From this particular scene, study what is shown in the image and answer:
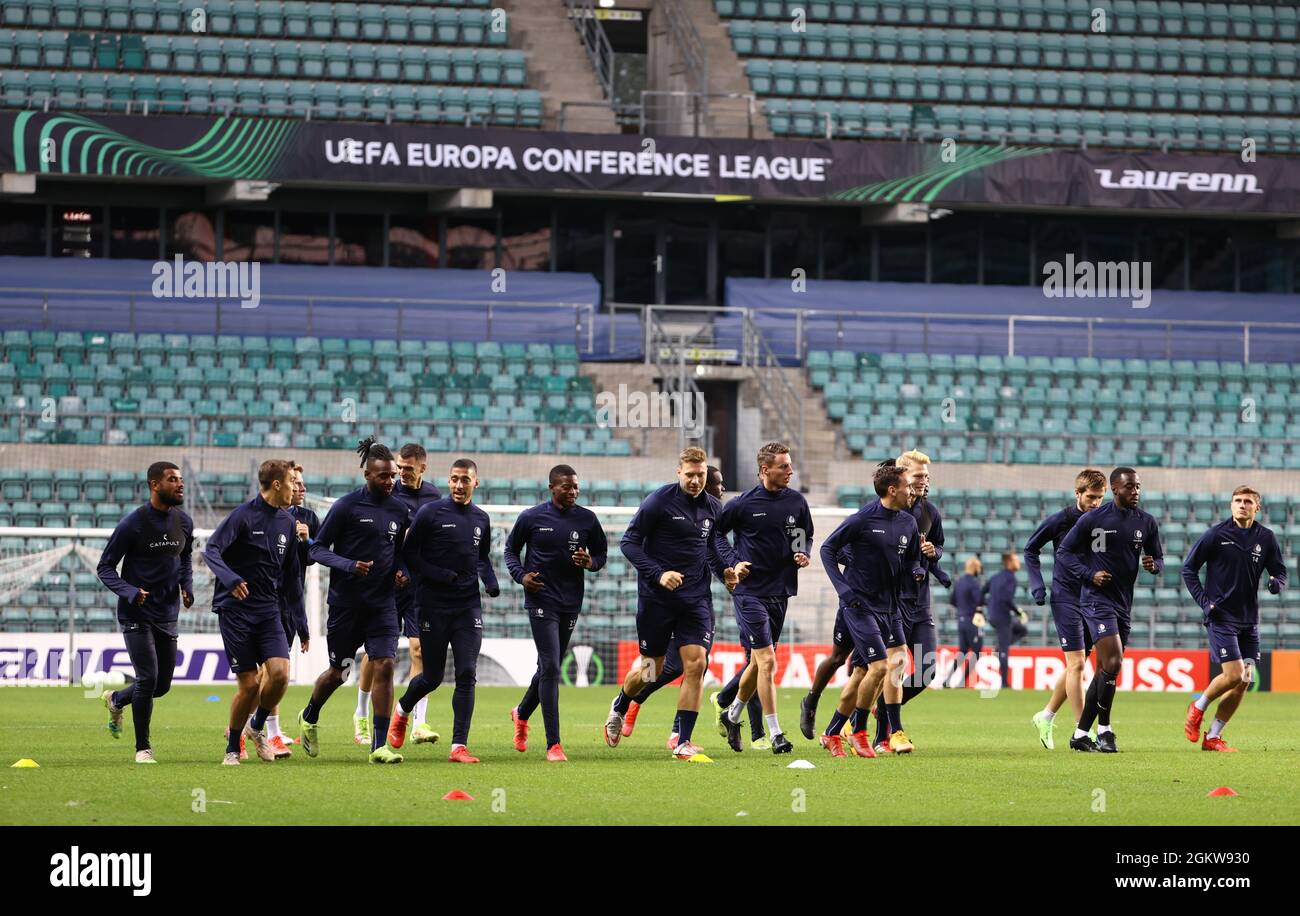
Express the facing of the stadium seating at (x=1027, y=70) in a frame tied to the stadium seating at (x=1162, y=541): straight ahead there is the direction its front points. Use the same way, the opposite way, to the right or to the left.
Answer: the same way

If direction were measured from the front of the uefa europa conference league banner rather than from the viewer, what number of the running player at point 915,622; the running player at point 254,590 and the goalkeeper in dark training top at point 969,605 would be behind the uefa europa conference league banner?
0

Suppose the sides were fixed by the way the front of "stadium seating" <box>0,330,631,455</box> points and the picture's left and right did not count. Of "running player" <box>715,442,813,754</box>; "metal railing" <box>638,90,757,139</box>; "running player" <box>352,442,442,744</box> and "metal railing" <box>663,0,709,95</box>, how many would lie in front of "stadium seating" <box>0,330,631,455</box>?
2

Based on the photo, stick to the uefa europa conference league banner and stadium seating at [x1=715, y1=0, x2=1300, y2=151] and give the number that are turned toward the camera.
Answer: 2

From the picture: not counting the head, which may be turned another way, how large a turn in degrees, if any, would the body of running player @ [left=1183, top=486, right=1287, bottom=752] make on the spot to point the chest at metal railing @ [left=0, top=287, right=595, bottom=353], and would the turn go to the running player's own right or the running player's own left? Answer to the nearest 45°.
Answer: approximately 180°

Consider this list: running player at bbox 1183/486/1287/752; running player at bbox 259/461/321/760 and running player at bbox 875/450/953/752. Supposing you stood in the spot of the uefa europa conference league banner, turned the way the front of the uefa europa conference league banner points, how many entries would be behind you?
0

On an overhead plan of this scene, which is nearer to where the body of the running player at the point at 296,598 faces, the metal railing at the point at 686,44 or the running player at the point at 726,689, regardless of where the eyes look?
the running player

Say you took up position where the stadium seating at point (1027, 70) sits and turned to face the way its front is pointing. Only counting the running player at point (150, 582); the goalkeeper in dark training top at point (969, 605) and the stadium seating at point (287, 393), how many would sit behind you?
0

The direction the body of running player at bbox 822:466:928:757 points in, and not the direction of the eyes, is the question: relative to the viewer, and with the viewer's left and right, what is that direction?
facing the viewer and to the right of the viewer

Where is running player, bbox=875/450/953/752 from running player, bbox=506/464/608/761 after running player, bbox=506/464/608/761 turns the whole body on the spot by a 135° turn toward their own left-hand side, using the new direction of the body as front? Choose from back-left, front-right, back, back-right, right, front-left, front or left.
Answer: right

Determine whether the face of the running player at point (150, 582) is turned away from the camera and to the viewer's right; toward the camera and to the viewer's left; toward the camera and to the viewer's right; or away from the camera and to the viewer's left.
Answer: toward the camera and to the viewer's right

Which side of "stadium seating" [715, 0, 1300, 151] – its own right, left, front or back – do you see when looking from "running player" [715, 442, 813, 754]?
front

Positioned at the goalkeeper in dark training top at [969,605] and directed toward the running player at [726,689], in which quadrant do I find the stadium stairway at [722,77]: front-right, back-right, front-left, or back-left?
back-right

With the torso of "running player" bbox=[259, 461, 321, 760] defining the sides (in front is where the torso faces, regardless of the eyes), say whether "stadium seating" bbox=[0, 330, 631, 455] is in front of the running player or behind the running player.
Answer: behind

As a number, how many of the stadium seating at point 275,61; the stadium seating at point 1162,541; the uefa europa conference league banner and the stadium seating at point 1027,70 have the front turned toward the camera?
4

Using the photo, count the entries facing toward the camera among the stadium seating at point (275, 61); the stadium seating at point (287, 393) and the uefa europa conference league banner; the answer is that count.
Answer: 3

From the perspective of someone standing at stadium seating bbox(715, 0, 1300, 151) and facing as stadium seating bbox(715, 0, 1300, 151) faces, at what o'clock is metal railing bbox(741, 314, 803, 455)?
The metal railing is roughly at 1 o'clock from the stadium seating.

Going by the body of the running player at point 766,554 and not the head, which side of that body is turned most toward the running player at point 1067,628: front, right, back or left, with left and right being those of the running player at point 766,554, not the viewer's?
left
